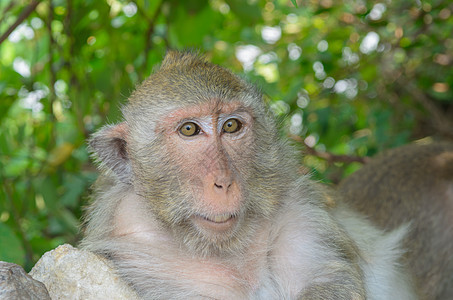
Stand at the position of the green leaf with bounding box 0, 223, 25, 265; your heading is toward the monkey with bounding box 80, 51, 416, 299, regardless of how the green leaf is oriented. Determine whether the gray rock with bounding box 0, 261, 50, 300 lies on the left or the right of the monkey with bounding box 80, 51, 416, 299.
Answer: right

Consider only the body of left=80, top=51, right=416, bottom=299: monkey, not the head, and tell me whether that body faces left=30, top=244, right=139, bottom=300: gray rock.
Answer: no

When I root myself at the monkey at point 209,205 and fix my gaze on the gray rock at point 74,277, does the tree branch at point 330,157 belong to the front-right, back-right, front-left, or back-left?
back-right

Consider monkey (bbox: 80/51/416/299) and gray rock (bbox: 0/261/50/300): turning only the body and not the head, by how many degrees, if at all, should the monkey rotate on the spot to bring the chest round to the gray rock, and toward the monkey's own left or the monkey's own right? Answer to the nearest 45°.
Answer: approximately 45° to the monkey's own right

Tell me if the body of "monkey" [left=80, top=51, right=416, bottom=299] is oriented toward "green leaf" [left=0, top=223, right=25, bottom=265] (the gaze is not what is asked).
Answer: no

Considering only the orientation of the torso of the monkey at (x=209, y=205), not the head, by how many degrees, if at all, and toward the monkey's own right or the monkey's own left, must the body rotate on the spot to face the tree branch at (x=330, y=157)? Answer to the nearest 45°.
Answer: approximately 135° to the monkey's own left

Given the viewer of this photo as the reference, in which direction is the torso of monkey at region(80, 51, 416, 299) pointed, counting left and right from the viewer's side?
facing the viewer
